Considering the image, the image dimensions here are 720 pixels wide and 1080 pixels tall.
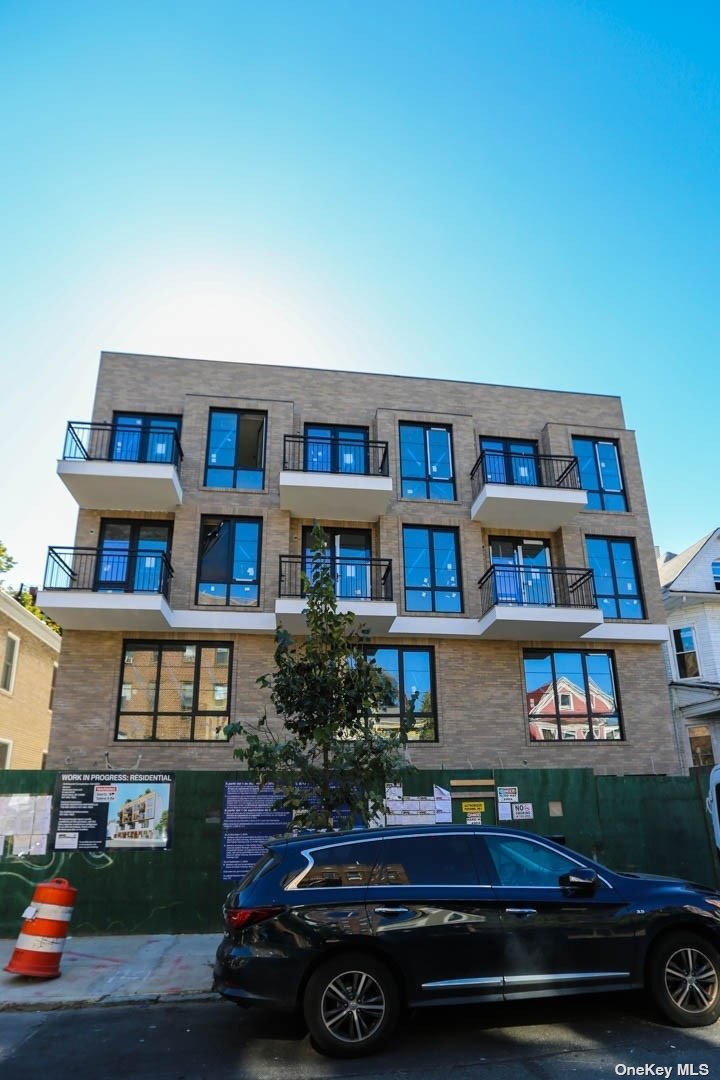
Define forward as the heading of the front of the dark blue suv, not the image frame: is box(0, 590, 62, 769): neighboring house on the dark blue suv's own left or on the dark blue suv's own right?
on the dark blue suv's own left

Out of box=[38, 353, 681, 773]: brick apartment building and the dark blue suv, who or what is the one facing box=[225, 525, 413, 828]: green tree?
the brick apartment building

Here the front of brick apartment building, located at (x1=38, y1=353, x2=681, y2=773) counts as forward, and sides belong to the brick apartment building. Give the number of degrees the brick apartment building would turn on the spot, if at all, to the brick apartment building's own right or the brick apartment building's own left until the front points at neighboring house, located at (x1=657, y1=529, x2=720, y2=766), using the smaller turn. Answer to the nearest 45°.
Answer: approximately 135° to the brick apartment building's own left

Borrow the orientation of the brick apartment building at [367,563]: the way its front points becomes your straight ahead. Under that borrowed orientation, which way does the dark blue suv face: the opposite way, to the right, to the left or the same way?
to the left

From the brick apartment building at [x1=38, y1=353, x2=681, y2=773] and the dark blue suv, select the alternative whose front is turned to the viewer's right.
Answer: the dark blue suv

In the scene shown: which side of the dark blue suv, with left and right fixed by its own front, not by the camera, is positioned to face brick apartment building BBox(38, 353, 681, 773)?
left

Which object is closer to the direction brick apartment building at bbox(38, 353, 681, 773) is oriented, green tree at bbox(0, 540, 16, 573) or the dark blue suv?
the dark blue suv

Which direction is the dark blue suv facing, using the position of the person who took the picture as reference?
facing to the right of the viewer

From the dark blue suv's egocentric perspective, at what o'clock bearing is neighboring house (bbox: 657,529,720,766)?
The neighboring house is roughly at 10 o'clock from the dark blue suv.

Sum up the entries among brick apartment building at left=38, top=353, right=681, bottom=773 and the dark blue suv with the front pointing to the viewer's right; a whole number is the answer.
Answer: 1

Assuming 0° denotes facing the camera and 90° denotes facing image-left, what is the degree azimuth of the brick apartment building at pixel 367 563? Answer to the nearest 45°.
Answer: approximately 0°

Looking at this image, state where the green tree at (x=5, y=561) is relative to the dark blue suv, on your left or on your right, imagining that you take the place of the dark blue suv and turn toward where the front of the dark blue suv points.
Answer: on your left

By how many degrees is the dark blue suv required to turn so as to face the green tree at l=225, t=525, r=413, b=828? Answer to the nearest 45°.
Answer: approximately 135° to its left

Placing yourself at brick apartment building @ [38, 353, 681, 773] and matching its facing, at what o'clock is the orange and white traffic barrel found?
The orange and white traffic barrel is roughly at 1 o'clock from the brick apartment building.

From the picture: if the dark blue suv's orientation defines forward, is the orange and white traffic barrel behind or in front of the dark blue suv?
behind
